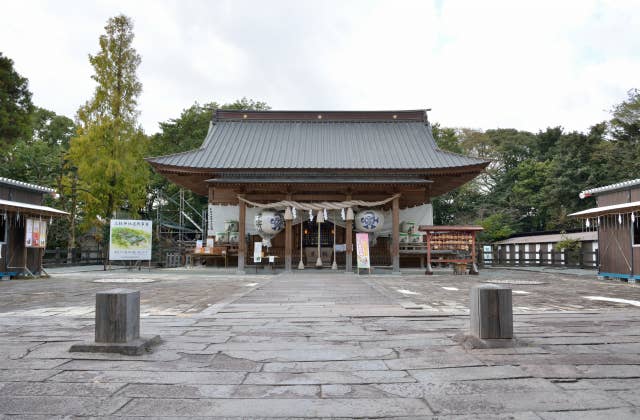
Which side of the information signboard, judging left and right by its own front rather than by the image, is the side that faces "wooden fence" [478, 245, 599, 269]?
left

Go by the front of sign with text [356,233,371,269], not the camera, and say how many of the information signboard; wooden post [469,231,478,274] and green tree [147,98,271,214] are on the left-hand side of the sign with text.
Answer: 1

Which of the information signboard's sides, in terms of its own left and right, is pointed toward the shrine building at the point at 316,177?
left

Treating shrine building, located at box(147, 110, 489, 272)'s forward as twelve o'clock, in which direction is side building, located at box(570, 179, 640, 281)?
The side building is roughly at 10 o'clock from the shrine building.

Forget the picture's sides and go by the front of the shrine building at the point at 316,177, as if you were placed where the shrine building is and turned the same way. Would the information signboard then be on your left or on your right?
on your right

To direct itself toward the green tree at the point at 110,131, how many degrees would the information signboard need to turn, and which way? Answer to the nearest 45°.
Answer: approximately 180°

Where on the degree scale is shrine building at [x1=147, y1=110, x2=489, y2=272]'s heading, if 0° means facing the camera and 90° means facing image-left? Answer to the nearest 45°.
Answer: approximately 0°

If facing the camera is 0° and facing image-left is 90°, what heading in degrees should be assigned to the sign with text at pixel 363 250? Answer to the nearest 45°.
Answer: approximately 0°

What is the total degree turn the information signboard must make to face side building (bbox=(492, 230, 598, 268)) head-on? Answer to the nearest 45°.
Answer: approximately 90° to its left

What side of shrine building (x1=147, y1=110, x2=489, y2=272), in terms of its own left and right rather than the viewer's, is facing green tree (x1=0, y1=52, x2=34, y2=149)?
right

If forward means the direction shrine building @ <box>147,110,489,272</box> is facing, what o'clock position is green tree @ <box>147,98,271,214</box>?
The green tree is roughly at 5 o'clock from the shrine building.
